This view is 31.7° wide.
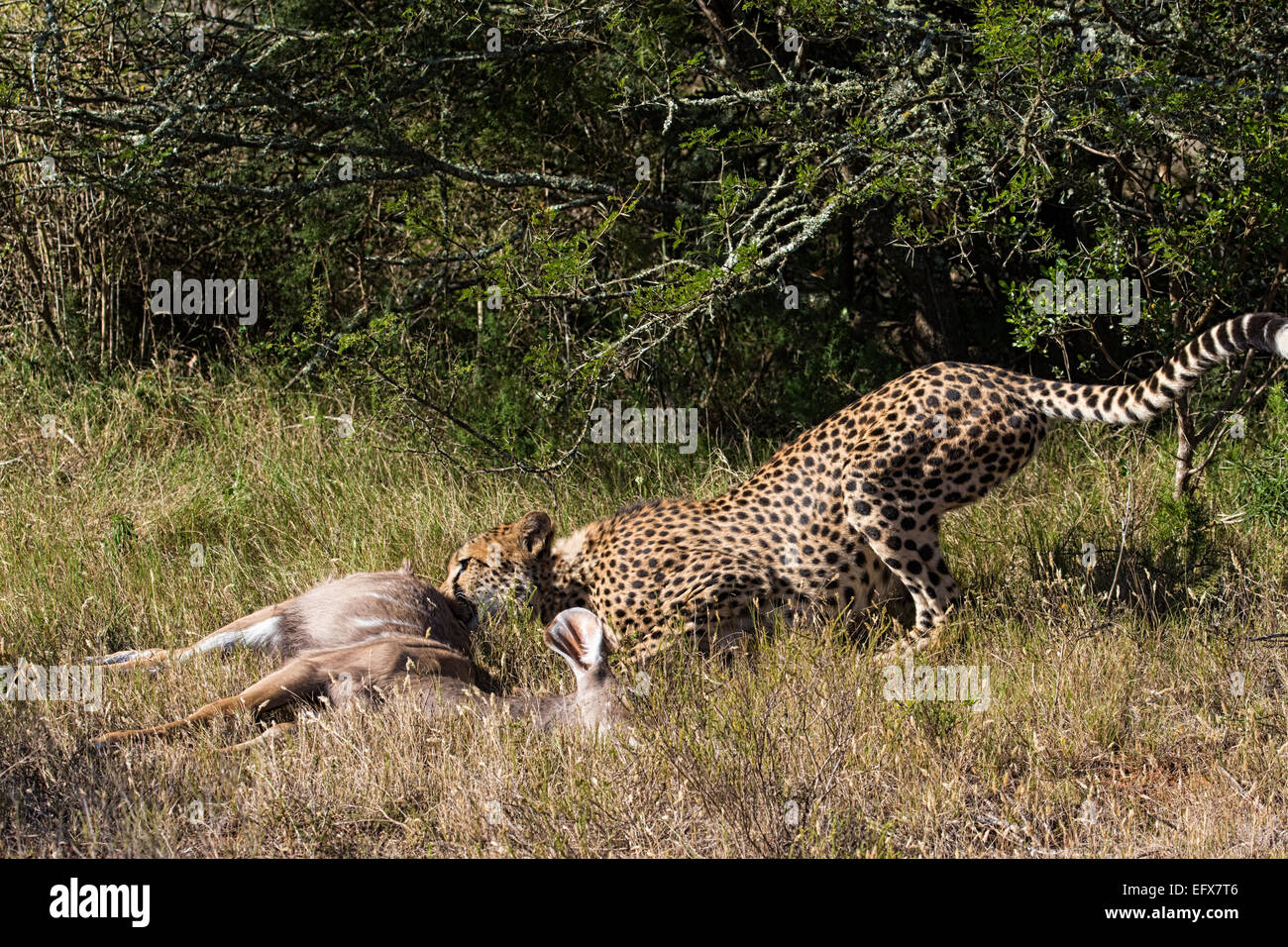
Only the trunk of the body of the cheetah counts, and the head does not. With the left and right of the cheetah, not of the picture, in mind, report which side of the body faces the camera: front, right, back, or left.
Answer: left
